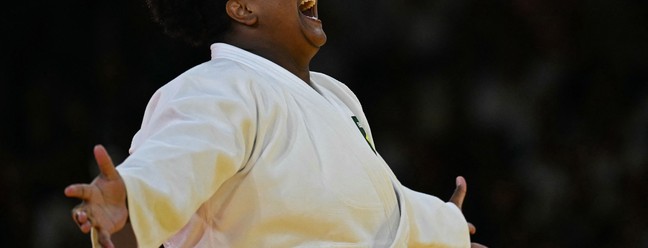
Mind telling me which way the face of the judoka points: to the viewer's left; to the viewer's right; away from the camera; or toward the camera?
to the viewer's right

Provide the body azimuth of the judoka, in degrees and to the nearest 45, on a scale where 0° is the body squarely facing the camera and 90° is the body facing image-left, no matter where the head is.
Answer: approximately 315°
